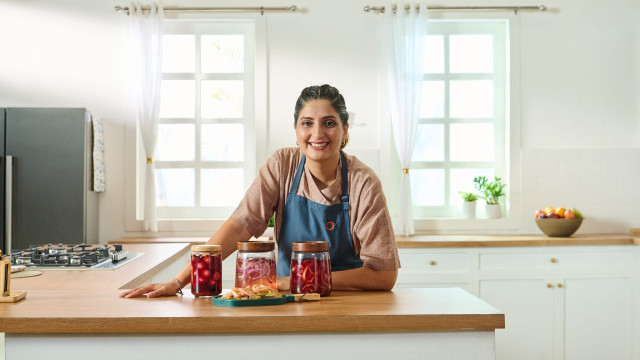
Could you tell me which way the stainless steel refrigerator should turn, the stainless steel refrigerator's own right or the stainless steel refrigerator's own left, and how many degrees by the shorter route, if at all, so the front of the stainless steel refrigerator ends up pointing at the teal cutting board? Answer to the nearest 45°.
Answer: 0° — it already faces it

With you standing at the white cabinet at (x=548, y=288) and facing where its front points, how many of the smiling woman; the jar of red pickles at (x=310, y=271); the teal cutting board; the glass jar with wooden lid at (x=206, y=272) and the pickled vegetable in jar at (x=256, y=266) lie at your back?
0

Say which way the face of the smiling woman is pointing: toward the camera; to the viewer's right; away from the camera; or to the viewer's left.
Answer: toward the camera

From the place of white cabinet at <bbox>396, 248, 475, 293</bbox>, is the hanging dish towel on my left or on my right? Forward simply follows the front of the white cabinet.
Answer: on my right

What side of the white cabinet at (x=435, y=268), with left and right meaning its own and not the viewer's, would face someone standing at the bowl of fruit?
left

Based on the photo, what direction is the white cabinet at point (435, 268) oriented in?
toward the camera

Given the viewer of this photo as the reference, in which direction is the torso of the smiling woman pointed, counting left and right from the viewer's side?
facing the viewer

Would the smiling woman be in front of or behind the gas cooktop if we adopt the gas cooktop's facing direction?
in front

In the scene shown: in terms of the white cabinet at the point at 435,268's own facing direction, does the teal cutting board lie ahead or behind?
ahead

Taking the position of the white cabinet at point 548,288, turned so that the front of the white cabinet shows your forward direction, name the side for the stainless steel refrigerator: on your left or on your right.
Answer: on your right

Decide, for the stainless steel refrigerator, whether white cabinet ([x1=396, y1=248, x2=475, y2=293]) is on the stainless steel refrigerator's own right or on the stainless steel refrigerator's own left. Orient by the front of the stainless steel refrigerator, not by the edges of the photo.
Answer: on the stainless steel refrigerator's own left

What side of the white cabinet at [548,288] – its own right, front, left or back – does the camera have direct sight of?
front
